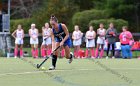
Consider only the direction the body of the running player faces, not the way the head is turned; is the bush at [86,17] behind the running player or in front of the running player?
behind

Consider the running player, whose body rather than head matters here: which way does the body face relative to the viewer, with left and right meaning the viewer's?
facing the viewer and to the left of the viewer
